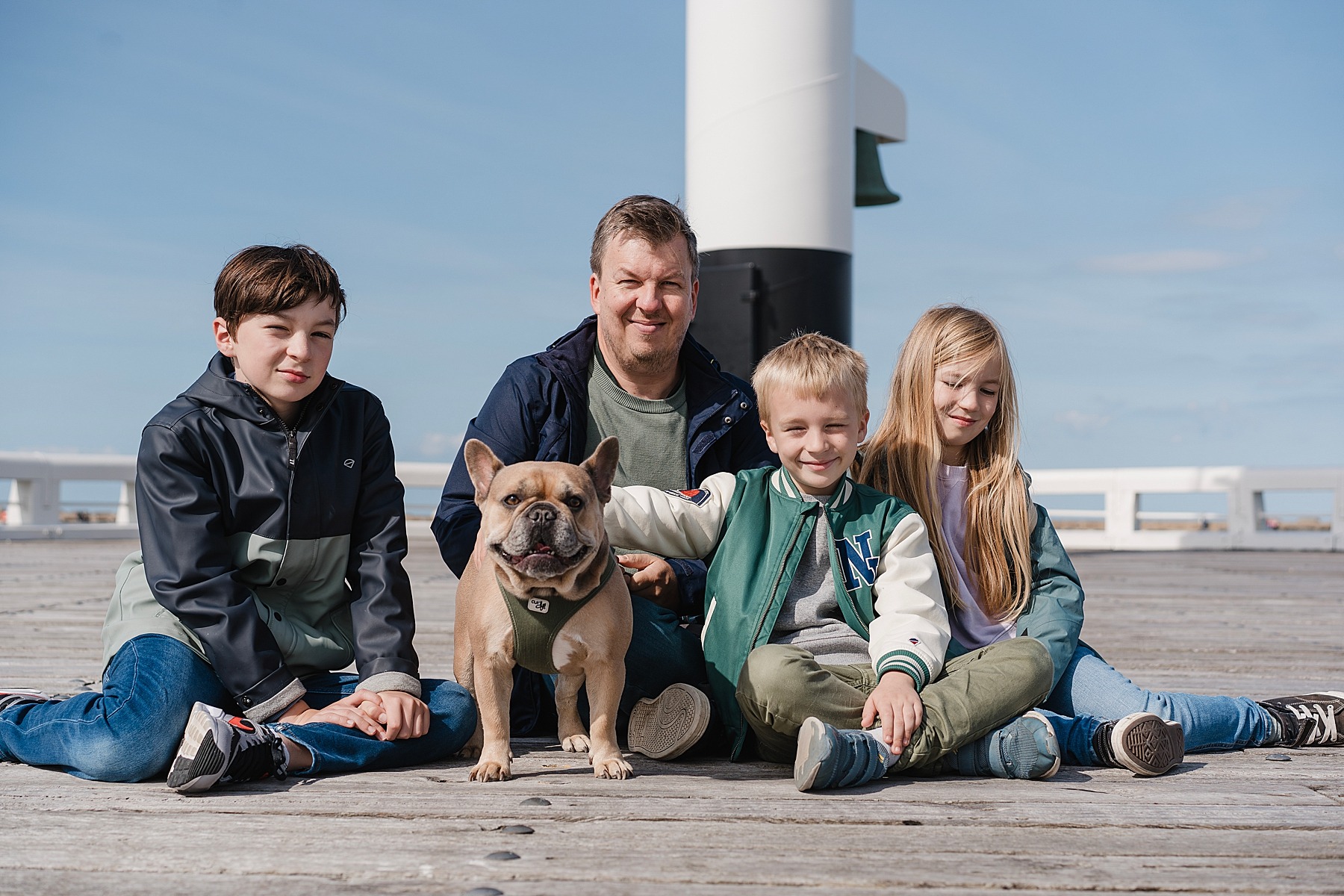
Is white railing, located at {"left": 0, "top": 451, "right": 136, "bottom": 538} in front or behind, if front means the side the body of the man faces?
behind

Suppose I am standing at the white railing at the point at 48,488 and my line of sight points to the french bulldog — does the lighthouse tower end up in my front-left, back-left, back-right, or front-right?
front-left

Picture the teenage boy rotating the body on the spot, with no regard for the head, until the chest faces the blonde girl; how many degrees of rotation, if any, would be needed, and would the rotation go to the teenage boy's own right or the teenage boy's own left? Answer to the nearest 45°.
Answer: approximately 45° to the teenage boy's own left

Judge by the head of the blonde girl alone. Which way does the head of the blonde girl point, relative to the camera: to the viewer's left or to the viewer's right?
to the viewer's left

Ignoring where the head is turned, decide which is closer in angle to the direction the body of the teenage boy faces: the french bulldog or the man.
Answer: the french bulldog

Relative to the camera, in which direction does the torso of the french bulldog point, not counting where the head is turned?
toward the camera

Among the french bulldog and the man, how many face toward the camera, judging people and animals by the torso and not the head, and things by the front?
2

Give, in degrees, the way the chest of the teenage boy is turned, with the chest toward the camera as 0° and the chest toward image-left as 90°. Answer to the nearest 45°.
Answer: approximately 315°

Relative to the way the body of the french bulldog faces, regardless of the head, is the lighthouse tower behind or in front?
behind

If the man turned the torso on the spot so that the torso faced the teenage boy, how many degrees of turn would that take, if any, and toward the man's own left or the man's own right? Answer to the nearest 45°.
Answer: approximately 45° to the man's own right
